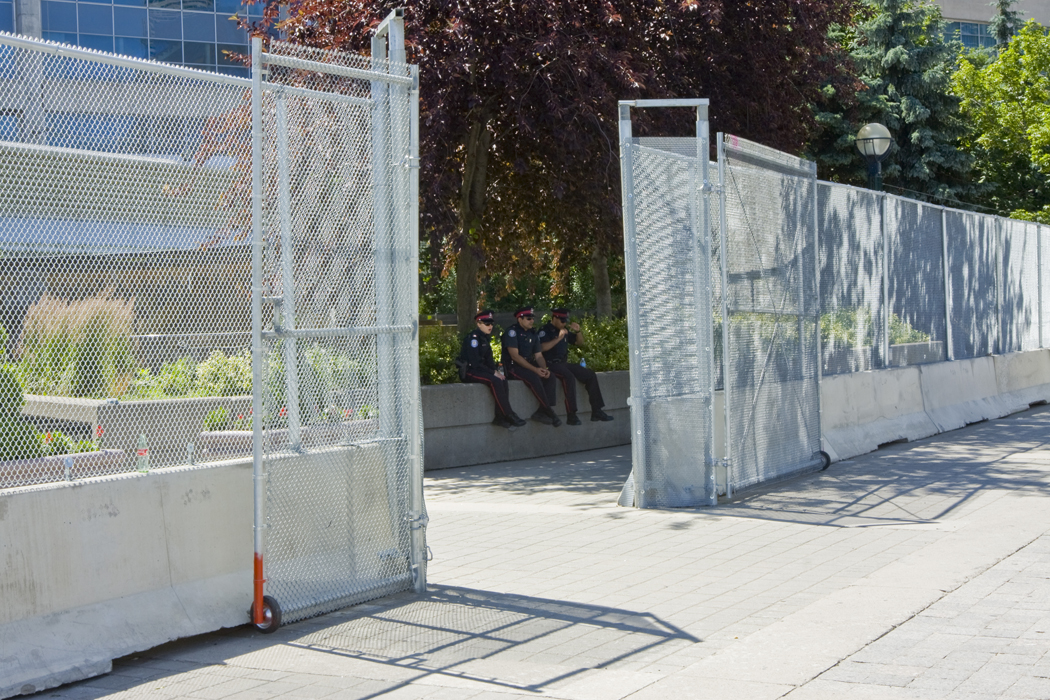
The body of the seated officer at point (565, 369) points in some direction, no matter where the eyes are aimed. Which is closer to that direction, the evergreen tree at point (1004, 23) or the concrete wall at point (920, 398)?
the concrete wall

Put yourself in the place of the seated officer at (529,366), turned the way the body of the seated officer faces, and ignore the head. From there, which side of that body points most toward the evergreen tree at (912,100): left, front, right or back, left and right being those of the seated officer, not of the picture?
left

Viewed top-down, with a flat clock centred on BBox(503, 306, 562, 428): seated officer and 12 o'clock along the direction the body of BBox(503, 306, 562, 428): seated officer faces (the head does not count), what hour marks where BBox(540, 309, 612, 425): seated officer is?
BBox(540, 309, 612, 425): seated officer is roughly at 9 o'clock from BBox(503, 306, 562, 428): seated officer.

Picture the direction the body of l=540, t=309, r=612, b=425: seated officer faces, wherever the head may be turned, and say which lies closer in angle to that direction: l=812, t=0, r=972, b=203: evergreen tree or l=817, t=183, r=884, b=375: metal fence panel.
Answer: the metal fence panel

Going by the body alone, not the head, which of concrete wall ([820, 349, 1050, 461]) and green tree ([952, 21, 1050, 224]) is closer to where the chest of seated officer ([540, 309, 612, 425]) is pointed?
the concrete wall

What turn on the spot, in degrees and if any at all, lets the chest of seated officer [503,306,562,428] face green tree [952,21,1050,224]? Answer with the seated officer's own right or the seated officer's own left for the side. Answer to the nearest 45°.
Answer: approximately 90° to the seated officer's own left

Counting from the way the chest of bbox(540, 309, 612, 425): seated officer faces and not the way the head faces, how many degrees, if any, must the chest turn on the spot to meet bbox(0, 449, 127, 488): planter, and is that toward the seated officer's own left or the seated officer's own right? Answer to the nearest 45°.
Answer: approximately 45° to the seated officer's own right

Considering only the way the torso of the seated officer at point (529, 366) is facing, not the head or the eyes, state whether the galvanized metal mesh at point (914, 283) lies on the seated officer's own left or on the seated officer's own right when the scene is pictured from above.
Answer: on the seated officer's own left

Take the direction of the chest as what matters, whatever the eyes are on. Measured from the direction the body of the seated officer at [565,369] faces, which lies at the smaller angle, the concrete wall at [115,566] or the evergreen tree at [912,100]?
the concrete wall
